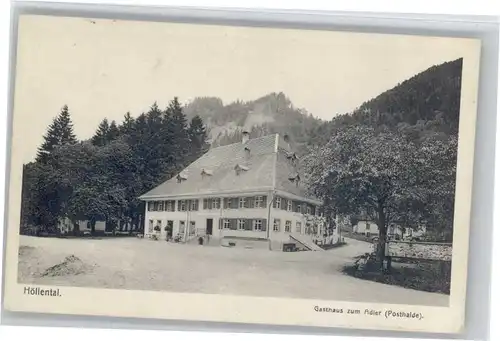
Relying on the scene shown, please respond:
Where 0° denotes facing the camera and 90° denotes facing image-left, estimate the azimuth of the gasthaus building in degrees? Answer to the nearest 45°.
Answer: approximately 45°
